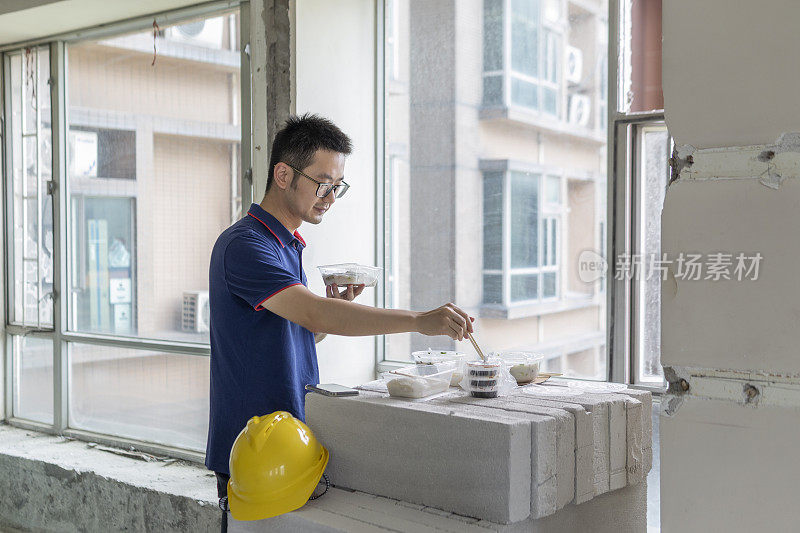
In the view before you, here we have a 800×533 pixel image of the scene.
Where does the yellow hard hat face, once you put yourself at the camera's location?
facing the viewer

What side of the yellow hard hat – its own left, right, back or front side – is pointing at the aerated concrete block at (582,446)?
left

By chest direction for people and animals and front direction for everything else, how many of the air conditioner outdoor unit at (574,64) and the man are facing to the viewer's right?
1

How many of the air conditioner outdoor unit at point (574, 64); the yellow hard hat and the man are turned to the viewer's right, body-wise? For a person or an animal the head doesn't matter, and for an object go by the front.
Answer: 1

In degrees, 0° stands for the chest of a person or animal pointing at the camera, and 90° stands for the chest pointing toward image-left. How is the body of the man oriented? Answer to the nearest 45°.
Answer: approximately 270°

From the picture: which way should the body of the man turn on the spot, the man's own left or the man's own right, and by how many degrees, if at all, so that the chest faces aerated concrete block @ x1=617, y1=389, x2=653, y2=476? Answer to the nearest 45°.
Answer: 0° — they already face it

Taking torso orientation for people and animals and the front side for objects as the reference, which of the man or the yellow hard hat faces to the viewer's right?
the man

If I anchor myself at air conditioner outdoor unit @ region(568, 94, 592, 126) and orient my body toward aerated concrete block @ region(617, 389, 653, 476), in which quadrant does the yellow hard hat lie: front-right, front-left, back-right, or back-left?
front-right
